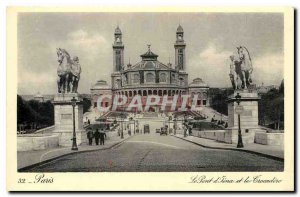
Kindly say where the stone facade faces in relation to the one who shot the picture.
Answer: facing the viewer

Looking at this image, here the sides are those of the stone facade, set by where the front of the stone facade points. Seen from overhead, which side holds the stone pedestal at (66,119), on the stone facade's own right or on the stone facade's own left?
on the stone facade's own right
